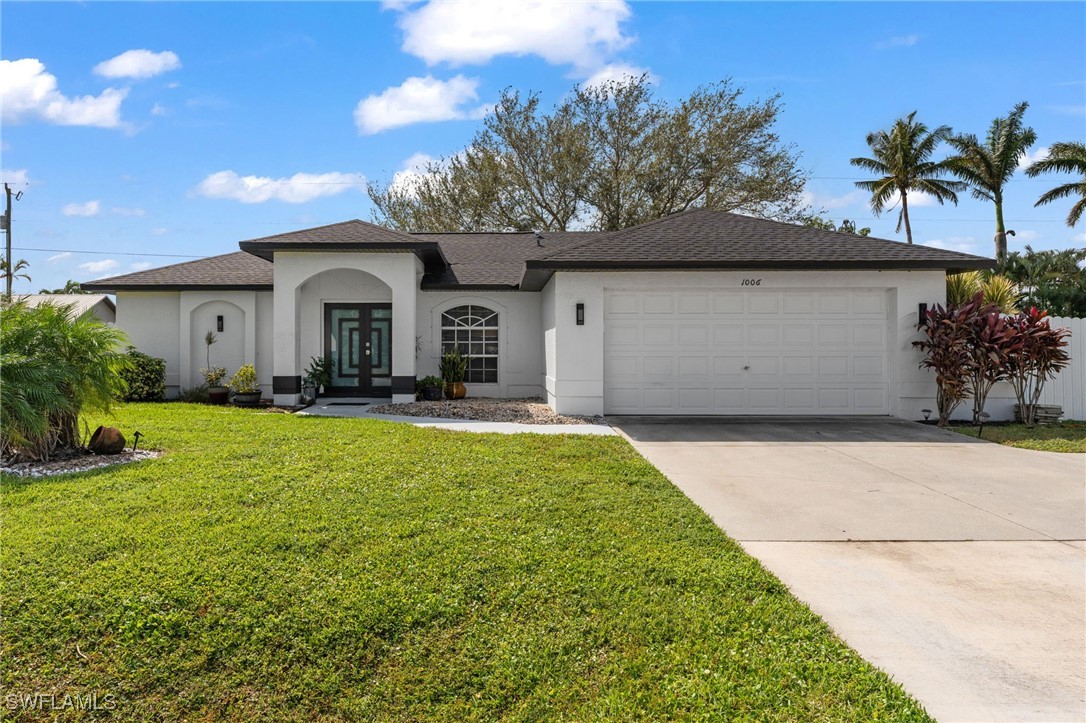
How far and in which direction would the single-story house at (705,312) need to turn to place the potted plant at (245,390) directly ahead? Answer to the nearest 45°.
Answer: approximately 90° to its right

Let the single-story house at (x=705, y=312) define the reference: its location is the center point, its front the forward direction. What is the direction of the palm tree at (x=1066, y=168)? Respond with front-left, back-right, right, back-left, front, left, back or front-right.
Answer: back-left

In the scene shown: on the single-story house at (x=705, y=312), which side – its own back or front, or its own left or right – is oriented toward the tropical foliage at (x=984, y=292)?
left

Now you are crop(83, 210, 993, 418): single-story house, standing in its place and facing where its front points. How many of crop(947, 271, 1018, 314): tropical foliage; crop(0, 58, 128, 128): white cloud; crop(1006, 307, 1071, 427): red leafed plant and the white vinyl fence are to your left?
3

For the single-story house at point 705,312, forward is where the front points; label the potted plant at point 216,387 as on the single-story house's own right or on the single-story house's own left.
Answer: on the single-story house's own right

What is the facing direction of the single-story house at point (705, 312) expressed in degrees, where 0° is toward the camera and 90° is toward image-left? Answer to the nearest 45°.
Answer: approximately 0°

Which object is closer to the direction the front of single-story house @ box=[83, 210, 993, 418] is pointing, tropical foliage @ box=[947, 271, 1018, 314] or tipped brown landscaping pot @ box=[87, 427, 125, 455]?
the tipped brown landscaping pot

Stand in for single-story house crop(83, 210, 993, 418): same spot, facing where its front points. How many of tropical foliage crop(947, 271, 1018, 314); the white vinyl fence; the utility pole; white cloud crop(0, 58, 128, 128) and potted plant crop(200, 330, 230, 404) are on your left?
2

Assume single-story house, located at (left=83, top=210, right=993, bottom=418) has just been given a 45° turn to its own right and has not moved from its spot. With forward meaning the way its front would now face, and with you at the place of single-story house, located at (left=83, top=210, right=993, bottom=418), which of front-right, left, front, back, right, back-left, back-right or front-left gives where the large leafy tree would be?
back-right

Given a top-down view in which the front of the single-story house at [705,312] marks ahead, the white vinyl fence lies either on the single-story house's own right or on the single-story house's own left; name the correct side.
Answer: on the single-story house's own left

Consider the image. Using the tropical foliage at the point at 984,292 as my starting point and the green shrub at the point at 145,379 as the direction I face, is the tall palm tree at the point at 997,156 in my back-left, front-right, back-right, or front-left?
back-right

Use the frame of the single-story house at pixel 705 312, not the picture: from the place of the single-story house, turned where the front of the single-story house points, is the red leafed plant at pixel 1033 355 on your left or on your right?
on your left

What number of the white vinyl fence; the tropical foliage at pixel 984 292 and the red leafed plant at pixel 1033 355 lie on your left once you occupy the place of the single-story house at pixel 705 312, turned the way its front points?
3
